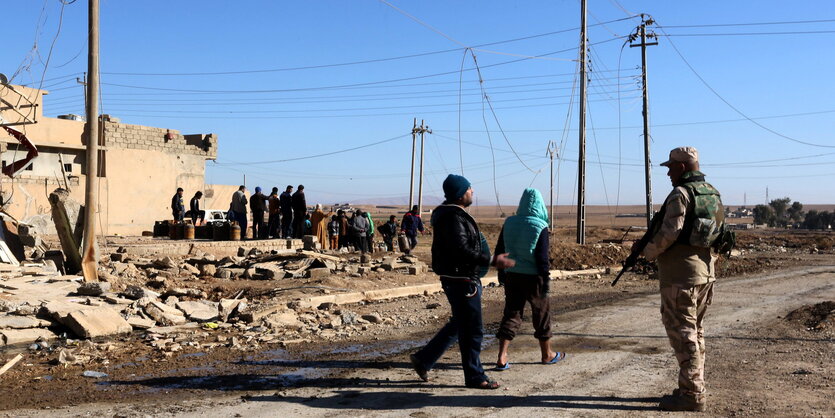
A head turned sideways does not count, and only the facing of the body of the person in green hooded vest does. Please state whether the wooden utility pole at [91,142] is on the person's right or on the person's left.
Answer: on the person's left

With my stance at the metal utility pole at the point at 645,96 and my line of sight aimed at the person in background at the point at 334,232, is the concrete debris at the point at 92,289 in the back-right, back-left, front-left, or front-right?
front-left

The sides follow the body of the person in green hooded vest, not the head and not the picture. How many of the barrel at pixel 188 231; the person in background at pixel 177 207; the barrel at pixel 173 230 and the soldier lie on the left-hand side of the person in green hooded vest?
3

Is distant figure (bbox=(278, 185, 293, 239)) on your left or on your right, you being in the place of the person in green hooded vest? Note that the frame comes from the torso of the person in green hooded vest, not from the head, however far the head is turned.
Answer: on your left

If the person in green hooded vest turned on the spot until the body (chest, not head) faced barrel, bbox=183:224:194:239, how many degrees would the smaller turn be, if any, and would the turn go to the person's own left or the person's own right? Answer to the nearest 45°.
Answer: approximately 90° to the person's own left

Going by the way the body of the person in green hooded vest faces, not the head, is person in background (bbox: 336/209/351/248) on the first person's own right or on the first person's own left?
on the first person's own left

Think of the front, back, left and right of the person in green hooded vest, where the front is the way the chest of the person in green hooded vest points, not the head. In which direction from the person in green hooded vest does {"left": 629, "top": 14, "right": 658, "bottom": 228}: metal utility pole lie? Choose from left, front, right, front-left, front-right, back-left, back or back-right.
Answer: front-left

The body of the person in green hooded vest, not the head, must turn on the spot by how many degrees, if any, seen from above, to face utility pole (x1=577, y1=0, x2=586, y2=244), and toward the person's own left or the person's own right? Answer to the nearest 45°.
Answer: approximately 45° to the person's own left

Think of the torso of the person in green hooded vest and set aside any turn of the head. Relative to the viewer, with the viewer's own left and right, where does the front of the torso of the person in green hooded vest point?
facing away from the viewer and to the right of the viewer

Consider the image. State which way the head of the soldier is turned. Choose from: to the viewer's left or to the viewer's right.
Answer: to the viewer's left

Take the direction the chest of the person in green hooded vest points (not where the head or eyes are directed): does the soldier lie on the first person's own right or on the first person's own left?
on the first person's own right
